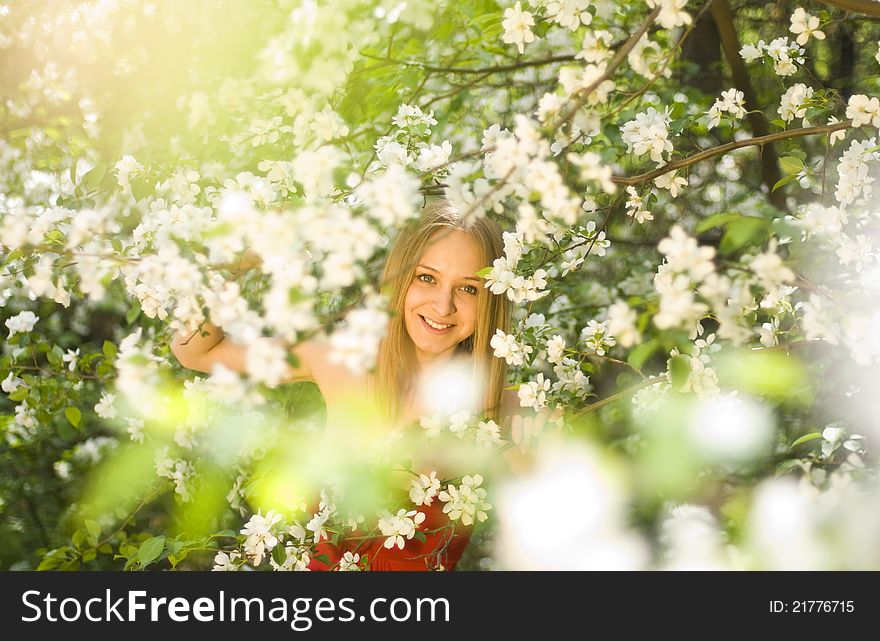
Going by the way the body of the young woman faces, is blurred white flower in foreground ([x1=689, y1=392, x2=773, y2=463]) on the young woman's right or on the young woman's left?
on the young woman's left

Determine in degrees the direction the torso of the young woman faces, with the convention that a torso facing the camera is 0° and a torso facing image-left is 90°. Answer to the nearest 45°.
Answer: approximately 0°
